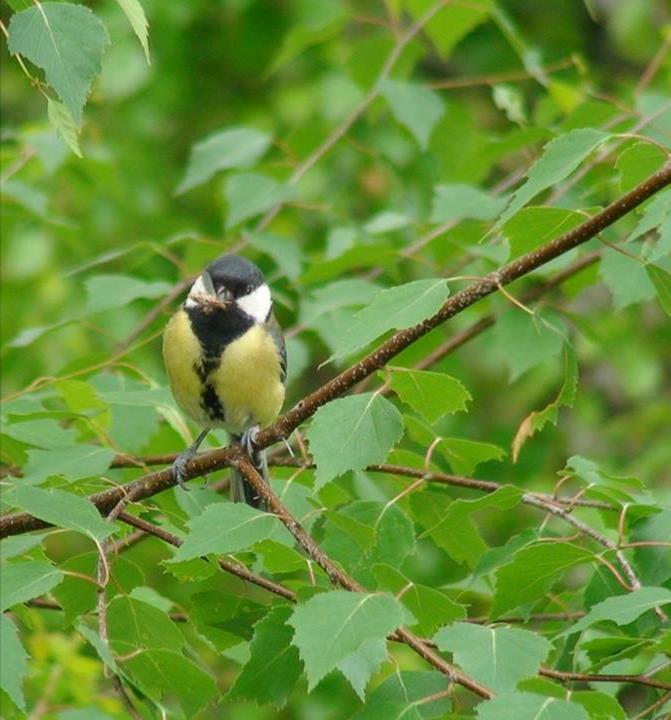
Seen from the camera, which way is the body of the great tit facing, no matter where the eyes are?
toward the camera
